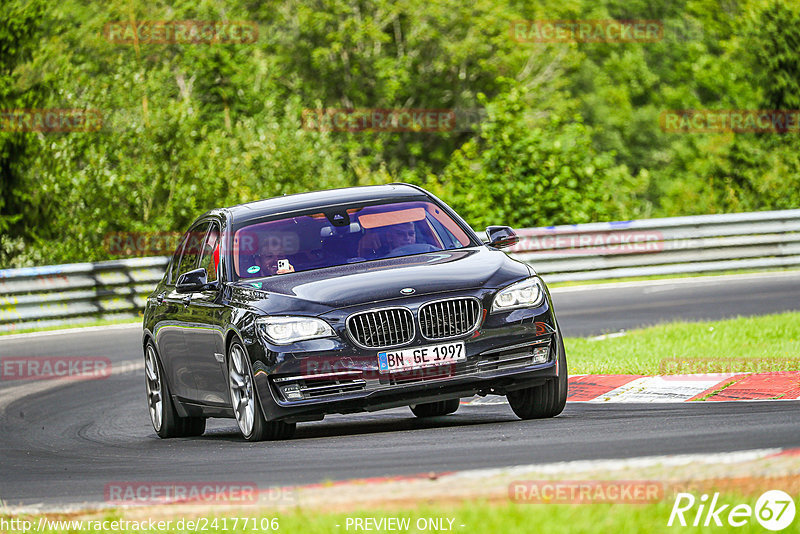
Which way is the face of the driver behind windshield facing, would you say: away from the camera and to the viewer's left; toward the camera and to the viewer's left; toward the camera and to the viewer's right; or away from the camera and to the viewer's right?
toward the camera and to the viewer's right

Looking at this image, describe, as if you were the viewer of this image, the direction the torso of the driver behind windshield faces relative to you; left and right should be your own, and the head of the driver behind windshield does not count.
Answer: facing the viewer and to the right of the viewer

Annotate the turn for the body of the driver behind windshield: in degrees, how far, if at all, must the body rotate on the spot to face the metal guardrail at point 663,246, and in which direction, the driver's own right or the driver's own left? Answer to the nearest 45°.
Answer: approximately 135° to the driver's own left

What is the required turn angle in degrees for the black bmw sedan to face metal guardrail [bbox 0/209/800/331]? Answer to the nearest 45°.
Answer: approximately 135° to its left
